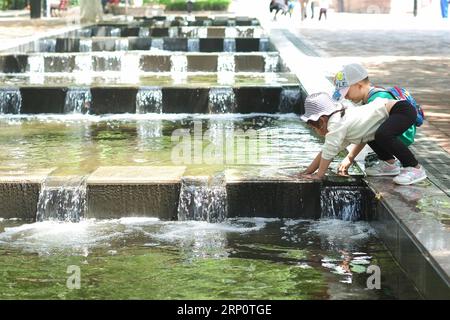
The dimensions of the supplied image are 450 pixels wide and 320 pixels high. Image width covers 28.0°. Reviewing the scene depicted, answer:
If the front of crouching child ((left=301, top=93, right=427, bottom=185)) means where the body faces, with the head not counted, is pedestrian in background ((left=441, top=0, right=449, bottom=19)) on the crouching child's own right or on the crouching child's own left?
on the crouching child's own right

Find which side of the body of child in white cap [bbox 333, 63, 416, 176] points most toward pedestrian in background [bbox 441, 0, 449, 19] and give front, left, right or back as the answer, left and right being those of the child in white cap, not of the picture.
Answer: right

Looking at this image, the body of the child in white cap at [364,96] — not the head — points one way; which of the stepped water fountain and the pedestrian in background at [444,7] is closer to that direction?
the stepped water fountain

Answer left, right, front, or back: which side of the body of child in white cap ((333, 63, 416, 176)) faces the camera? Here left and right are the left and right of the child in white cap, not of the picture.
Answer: left

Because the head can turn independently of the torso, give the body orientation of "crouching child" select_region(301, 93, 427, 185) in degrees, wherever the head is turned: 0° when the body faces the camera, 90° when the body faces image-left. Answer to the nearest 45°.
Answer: approximately 90°

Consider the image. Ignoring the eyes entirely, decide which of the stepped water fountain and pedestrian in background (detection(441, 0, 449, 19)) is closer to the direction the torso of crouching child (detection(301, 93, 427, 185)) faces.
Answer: the stepped water fountain
